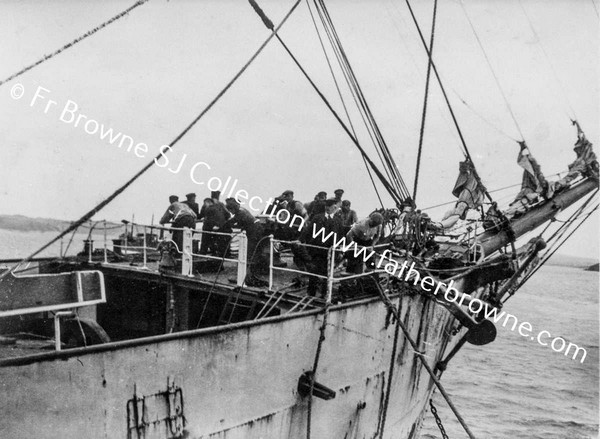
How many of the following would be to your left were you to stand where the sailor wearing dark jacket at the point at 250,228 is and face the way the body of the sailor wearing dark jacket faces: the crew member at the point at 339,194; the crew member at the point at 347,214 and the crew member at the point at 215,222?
0

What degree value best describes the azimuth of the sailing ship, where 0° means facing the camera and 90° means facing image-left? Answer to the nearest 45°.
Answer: approximately 225°
